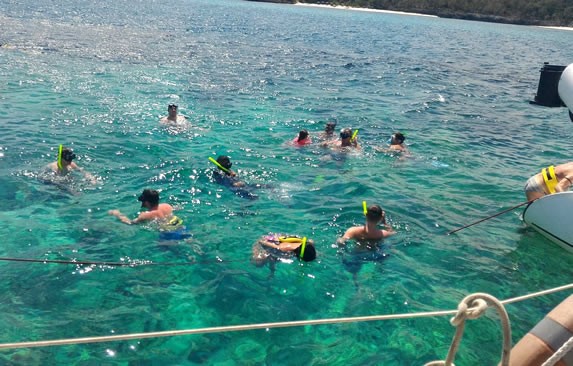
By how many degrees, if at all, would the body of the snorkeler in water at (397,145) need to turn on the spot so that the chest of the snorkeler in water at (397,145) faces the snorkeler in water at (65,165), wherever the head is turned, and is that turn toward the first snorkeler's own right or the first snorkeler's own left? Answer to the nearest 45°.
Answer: approximately 45° to the first snorkeler's own left

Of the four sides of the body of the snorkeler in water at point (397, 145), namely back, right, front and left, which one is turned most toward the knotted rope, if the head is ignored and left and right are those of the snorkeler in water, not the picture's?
left

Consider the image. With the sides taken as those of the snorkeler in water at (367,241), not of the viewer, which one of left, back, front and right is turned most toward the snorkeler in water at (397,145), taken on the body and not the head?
front

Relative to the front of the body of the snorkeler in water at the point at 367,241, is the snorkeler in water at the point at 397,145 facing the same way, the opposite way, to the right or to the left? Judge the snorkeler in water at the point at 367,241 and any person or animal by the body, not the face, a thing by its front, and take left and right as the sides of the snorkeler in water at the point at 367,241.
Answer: to the left

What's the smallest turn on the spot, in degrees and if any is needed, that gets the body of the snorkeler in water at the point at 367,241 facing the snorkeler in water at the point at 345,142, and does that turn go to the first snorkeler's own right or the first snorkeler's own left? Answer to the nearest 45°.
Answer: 0° — they already face them

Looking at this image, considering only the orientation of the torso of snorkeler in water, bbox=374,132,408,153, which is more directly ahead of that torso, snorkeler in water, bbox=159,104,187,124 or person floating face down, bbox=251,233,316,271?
the snorkeler in water

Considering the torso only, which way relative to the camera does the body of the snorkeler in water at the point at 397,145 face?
to the viewer's left

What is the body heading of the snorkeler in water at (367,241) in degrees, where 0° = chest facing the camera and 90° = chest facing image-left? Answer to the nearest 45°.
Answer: approximately 180°
